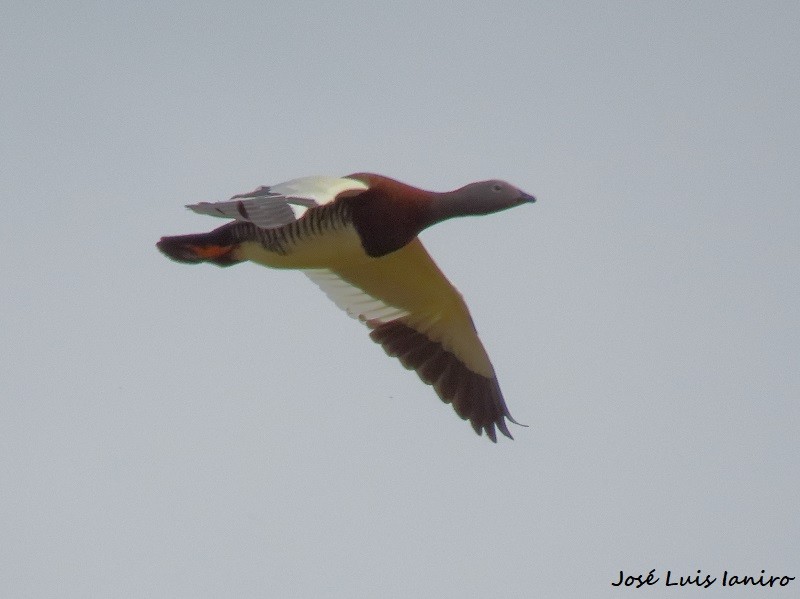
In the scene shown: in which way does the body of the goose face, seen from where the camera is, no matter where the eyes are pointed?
to the viewer's right
